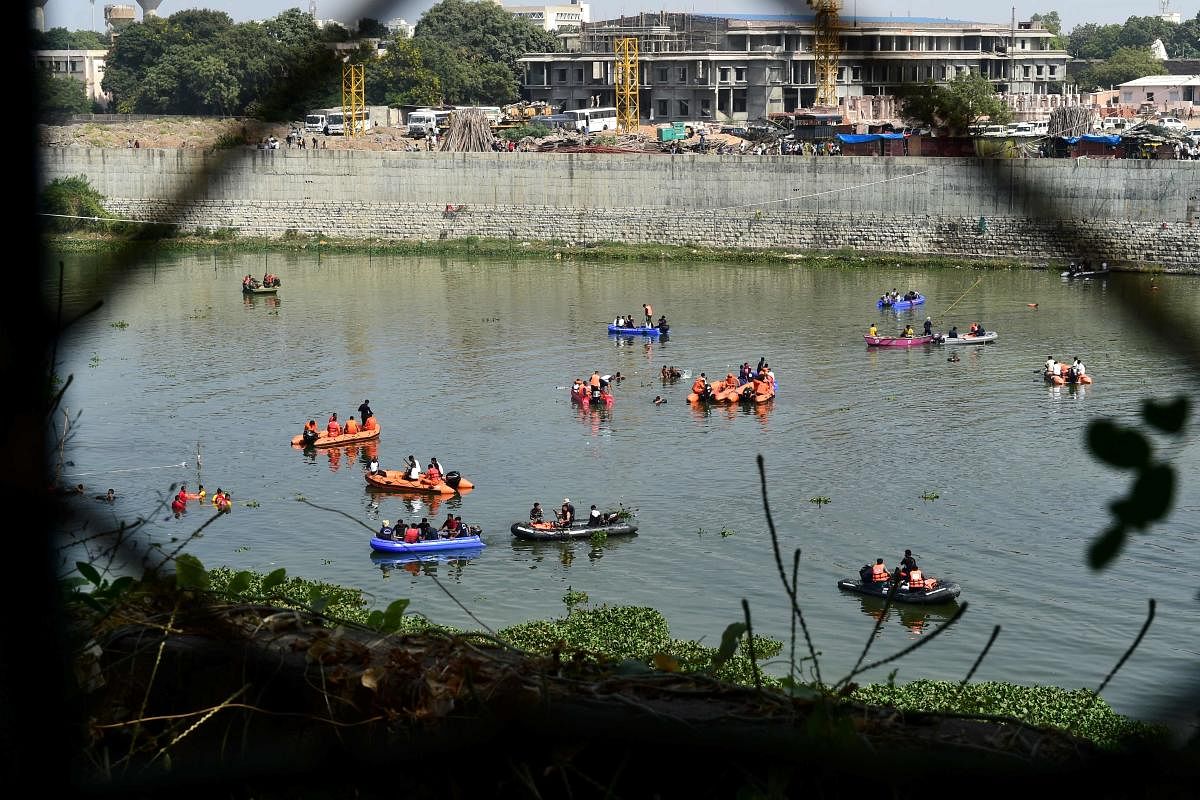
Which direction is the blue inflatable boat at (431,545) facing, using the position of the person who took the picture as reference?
facing to the left of the viewer

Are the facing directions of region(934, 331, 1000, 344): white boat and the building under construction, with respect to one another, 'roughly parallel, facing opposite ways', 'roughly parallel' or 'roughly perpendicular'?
roughly perpendicular

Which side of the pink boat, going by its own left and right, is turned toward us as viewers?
left

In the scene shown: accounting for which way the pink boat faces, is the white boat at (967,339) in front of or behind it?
behind

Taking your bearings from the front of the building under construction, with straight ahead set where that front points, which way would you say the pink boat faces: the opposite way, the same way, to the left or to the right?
to the right

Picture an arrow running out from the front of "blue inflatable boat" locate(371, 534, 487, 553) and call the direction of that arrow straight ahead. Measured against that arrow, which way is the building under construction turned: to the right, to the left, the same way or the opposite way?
to the left
